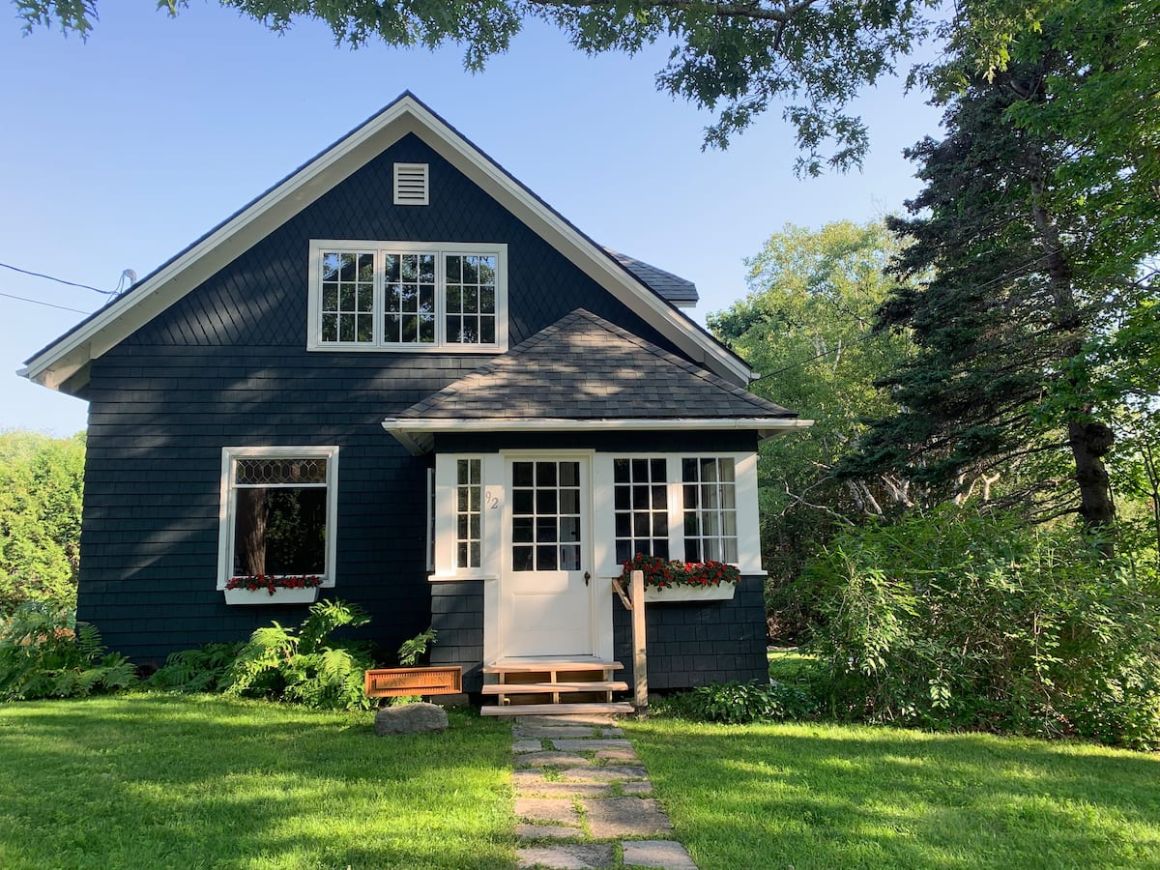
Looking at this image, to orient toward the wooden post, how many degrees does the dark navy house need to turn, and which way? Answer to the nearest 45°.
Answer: approximately 45° to its left

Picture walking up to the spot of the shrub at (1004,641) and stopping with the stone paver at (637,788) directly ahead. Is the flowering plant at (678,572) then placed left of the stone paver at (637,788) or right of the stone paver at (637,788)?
right

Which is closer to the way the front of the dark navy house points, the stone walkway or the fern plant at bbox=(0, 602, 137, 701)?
the stone walkway

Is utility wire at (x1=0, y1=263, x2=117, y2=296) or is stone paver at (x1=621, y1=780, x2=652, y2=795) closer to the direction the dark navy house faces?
the stone paver

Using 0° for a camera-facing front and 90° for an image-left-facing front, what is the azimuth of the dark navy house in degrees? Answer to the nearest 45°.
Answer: approximately 0°

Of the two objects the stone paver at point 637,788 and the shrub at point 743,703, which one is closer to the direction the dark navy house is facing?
the stone paver

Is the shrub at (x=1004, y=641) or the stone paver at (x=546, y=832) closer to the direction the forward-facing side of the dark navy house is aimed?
the stone paver
